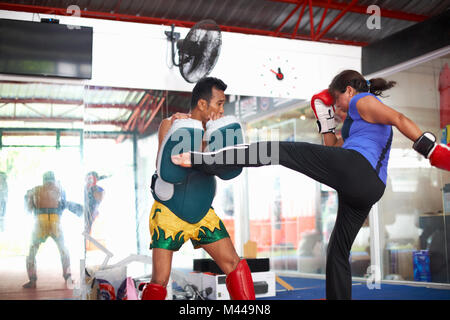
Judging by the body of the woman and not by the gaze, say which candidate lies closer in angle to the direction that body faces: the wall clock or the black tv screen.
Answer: the black tv screen

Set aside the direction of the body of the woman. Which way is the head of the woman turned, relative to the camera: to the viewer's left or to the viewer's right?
to the viewer's left

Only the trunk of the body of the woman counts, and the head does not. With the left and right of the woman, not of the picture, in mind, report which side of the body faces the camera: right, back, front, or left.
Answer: left

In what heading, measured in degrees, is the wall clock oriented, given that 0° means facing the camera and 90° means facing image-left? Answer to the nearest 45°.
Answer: approximately 0°
